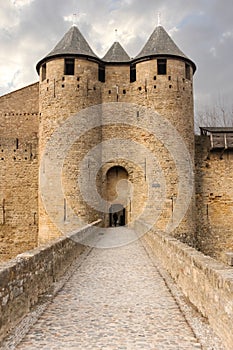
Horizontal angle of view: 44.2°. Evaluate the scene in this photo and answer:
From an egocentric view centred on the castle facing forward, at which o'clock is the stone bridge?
The stone bridge is roughly at 12 o'clock from the castle.

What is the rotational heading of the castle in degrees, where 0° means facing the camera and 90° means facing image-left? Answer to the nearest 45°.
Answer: approximately 0°
